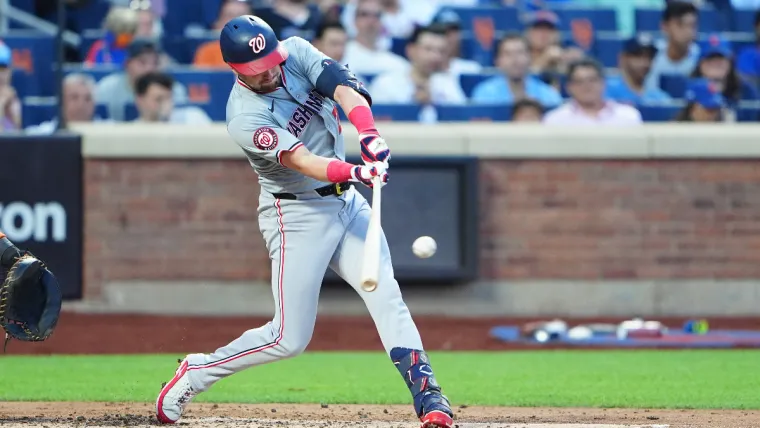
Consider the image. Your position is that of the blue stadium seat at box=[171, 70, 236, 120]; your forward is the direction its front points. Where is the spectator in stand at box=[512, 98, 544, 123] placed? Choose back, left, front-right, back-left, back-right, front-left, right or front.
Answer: left

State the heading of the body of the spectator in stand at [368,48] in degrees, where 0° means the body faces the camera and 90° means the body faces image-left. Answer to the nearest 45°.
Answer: approximately 0°

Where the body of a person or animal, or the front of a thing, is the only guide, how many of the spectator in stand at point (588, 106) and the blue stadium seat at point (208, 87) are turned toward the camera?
2

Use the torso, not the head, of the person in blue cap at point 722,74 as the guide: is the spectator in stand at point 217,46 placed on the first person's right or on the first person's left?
on the first person's right

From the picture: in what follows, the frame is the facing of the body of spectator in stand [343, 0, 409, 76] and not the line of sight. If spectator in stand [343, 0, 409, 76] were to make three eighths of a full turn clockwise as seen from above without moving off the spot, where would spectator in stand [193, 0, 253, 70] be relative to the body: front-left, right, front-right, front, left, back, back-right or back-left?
front-left
